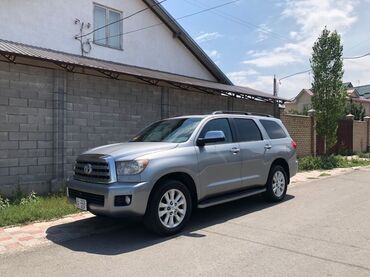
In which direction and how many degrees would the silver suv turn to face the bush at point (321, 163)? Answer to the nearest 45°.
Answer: approximately 180°

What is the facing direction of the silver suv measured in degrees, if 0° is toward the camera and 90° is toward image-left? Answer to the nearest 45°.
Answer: approximately 45°

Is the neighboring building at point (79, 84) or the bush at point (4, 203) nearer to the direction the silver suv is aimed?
the bush

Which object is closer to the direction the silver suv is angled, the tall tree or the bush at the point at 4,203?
the bush

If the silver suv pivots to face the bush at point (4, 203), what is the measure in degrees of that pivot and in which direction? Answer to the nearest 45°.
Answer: approximately 45° to its right

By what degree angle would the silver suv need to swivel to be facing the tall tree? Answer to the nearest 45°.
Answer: approximately 180°
